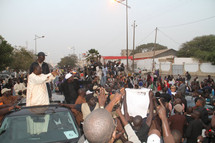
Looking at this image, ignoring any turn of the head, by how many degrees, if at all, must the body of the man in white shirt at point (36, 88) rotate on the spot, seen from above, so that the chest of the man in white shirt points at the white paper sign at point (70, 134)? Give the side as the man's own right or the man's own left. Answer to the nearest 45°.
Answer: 0° — they already face it

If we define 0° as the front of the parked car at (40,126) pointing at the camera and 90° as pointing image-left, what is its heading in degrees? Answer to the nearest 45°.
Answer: approximately 0°

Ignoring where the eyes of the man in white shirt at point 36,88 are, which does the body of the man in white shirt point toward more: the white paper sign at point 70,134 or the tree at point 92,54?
the white paper sign

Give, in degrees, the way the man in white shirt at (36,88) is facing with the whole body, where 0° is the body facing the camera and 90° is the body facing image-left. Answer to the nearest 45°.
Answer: approximately 315°

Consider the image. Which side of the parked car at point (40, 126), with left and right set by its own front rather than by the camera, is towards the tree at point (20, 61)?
back

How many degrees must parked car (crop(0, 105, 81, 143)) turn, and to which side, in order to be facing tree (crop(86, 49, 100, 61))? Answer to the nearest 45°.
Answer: approximately 180°

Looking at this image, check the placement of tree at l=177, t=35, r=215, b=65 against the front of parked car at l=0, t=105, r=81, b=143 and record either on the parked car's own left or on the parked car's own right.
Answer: on the parked car's own left

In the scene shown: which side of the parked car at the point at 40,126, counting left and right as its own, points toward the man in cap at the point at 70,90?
back
